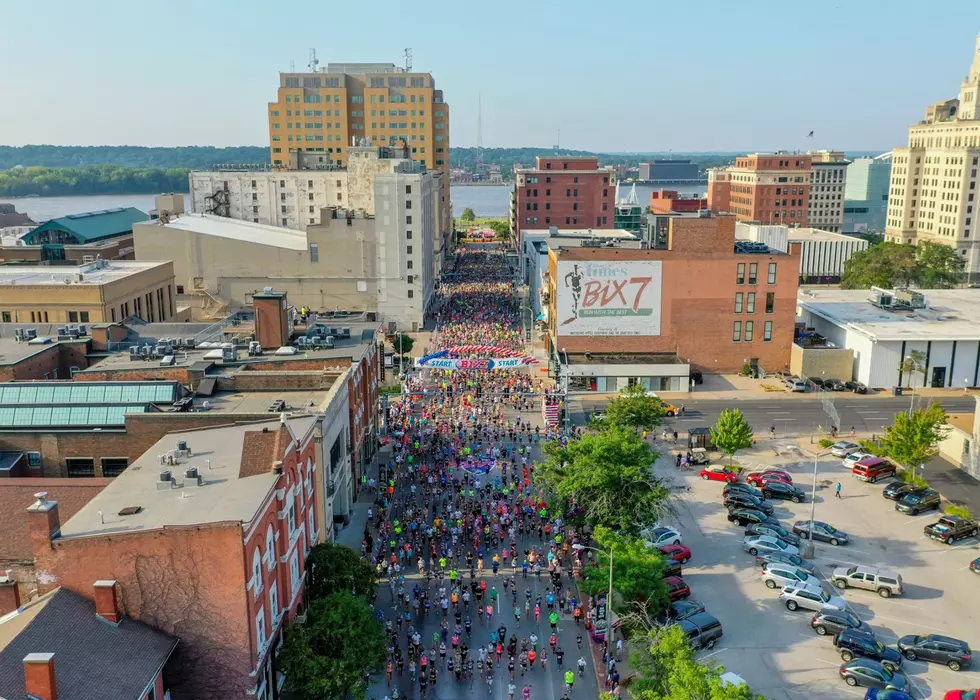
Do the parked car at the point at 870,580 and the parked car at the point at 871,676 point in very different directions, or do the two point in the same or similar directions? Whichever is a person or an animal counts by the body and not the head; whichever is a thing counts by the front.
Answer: very different directions

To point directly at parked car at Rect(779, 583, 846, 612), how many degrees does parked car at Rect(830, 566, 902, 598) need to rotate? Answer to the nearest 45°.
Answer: approximately 45° to its left

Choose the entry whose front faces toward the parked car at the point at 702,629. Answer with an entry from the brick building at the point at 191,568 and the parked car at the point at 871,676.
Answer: the brick building

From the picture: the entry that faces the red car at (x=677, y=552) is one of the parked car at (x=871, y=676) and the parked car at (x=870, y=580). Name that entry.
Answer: the parked car at (x=870, y=580)

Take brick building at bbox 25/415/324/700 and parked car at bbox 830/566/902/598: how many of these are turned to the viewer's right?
1

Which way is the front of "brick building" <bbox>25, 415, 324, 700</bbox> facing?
to the viewer's right

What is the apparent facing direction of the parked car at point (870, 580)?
to the viewer's left

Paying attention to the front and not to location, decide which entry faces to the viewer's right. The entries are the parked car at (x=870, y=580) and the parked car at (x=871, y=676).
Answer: the parked car at (x=871, y=676)

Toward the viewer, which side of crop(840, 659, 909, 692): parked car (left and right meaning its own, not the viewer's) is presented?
right
